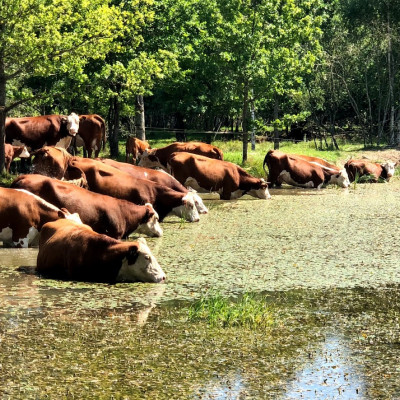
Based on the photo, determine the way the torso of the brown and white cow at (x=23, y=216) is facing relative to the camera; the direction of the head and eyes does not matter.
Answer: to the viewer's right

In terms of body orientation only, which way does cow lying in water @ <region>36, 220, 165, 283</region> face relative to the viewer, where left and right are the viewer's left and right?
facing to the right of the viewer

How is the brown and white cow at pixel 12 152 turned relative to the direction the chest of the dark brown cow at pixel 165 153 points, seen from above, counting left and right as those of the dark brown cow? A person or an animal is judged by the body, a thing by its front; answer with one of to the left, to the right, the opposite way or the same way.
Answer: the opposite way

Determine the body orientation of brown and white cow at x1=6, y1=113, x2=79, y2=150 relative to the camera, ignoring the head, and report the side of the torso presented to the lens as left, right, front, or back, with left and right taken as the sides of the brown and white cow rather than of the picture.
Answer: right

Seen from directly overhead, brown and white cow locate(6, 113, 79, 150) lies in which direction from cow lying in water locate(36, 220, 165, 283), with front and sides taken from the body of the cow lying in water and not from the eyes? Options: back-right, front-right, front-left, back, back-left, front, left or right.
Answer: left

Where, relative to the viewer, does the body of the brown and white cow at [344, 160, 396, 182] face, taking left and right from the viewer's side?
facing to the right of the viewer

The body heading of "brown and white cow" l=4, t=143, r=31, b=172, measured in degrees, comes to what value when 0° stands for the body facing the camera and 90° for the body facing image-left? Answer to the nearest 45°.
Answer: approximately 270°

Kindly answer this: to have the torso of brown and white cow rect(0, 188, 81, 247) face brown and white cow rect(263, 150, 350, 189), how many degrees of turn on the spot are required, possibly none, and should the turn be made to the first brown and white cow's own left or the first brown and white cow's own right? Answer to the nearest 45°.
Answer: approximately 45° to the first brown and white cow's own left

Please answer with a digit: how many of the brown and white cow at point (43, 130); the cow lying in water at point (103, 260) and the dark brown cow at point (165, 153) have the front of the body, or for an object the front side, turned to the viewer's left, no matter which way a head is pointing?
1

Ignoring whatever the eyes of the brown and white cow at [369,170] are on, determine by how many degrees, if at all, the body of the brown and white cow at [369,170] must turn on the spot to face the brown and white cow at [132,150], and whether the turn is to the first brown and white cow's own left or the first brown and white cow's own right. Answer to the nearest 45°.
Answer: approximately 180°

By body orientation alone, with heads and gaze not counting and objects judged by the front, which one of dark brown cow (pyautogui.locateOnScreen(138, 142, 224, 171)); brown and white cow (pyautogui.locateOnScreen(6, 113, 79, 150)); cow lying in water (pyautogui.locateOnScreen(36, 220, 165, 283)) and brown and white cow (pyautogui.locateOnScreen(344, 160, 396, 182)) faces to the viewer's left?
the dark brown cow

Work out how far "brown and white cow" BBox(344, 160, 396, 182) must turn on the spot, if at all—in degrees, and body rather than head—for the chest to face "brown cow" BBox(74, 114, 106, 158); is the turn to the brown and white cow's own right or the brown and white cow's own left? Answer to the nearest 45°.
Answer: approximately 180°
